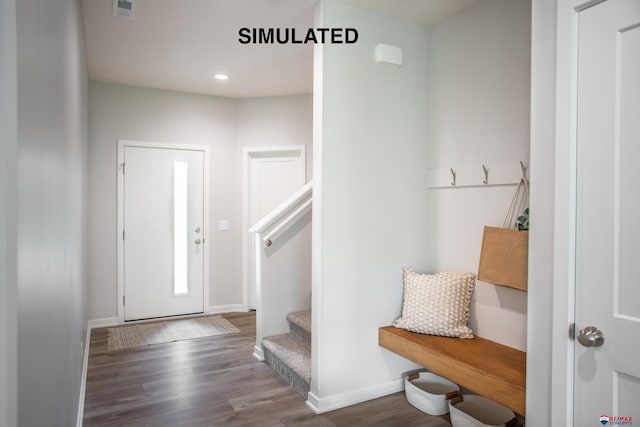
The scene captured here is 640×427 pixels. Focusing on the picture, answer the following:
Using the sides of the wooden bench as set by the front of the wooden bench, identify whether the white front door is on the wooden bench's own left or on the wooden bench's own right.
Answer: on the wooden bench's own right

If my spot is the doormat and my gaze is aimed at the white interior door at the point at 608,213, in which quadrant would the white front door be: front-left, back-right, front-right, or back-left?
back-left

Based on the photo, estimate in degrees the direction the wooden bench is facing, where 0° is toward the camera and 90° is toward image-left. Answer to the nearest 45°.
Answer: approximately 45°

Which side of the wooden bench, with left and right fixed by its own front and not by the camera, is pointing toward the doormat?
right

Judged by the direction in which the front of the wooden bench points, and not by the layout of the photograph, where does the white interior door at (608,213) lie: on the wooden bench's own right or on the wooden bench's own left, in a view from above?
on the wooden bench's own left

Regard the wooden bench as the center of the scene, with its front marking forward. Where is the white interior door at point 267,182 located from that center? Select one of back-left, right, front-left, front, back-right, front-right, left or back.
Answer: right
